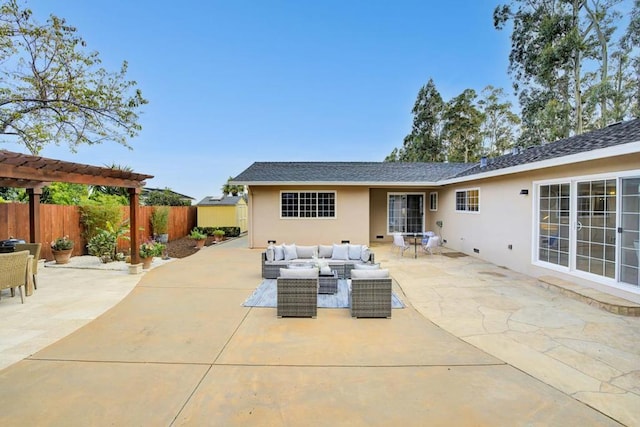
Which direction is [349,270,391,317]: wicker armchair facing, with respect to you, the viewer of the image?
facing away from the viewer

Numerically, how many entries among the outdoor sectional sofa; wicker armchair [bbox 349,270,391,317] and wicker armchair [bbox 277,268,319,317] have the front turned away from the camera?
2

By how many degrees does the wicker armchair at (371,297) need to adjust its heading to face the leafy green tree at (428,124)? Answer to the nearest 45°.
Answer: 0° — it already faces it

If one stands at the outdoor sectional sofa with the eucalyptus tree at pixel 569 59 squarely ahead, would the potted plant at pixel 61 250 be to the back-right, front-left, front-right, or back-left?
back-left

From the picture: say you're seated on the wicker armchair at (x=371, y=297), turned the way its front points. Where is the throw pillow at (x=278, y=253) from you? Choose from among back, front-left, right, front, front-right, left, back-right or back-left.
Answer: front-left

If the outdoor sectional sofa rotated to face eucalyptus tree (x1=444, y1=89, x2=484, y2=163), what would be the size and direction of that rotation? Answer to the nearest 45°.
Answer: approximately 135° to its left

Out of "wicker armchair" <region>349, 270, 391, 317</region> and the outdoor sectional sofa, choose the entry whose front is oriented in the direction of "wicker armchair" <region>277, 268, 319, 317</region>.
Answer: the outdoor sectional sofa

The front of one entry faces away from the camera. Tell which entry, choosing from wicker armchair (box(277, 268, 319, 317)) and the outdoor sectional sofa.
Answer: the wicker armchair

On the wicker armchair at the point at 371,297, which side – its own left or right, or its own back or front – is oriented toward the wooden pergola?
left

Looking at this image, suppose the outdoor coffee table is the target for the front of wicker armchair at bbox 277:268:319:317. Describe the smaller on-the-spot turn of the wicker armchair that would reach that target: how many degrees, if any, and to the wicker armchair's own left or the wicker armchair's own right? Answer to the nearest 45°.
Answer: approximately 45° to the wicker armchair's own right

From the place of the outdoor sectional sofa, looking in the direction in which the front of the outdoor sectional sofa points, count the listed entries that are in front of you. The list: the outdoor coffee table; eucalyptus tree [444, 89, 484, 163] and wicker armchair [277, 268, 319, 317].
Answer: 2

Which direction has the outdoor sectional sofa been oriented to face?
toward the camera

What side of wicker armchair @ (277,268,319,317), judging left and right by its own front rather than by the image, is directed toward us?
back

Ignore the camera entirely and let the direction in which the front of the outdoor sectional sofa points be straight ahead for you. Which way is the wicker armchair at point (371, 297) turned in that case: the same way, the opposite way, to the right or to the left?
the opposite way

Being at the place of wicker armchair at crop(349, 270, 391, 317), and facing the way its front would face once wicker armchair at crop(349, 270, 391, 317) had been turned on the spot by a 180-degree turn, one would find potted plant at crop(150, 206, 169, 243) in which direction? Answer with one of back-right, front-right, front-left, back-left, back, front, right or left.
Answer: back-right

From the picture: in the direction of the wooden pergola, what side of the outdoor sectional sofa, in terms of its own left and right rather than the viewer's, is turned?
right

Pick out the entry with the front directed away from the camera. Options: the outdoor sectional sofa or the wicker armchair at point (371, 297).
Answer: the wicker armchair

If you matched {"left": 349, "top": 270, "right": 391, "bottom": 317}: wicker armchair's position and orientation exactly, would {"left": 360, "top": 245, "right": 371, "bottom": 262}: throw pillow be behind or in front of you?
in front

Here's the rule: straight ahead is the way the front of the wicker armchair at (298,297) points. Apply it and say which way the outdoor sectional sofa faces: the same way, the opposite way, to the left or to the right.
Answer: the opposite way

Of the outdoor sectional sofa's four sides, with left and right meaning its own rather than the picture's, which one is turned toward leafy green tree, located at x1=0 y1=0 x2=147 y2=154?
right
